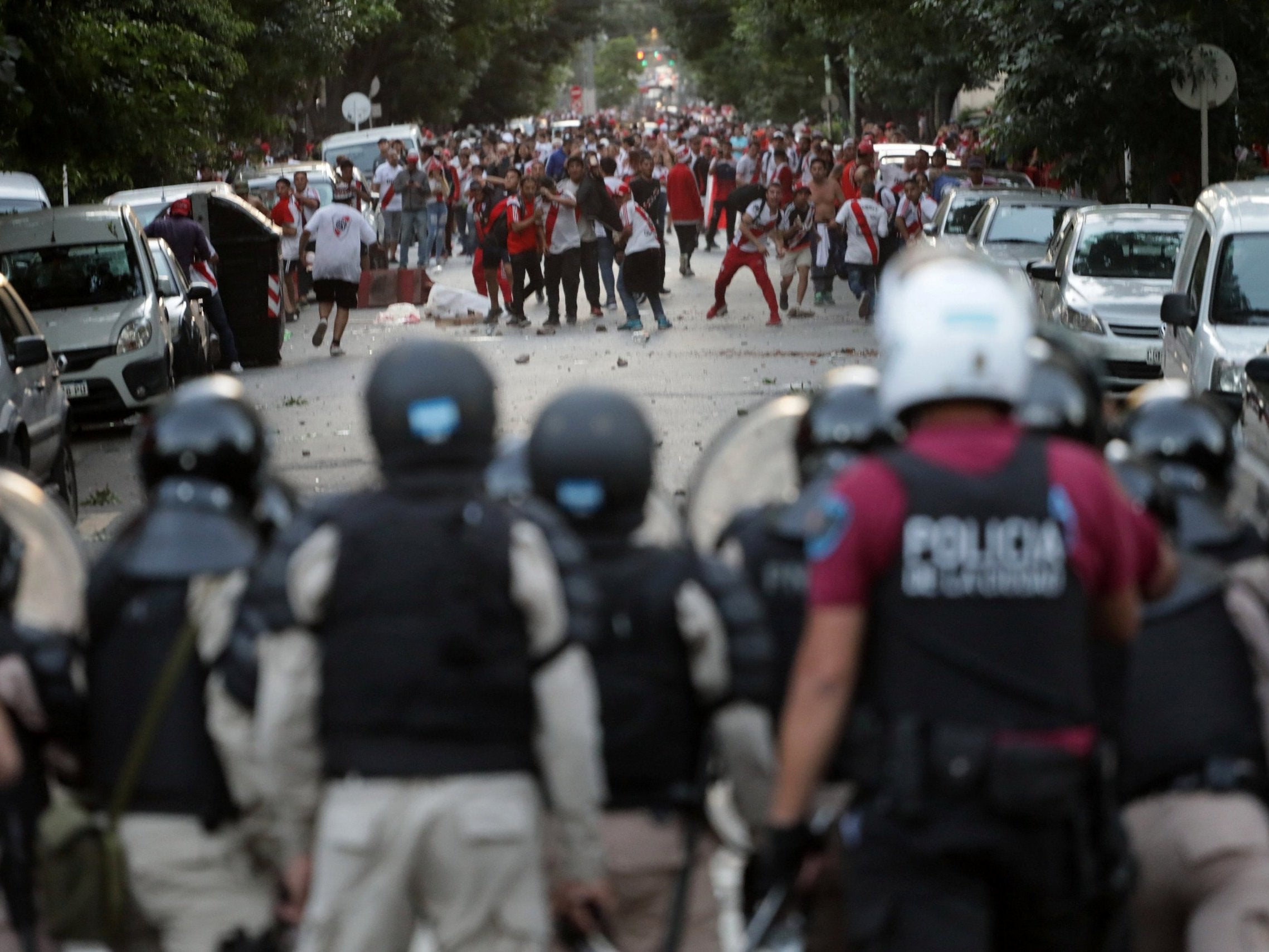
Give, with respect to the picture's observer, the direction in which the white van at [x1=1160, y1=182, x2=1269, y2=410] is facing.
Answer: facing the viewer

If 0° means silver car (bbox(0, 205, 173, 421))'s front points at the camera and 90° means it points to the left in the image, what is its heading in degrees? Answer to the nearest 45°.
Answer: approximately 0°

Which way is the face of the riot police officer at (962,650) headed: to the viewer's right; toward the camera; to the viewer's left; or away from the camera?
away from the camera

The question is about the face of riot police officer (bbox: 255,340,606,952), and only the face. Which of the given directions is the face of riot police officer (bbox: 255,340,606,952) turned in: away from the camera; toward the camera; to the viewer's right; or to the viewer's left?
away from the camera

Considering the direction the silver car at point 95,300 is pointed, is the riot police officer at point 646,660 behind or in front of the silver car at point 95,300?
in front

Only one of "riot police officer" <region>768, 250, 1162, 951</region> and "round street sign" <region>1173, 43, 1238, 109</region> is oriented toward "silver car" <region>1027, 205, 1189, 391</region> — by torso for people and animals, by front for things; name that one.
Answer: the riot police officer

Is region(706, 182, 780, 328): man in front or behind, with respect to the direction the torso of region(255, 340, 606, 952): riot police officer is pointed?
in front

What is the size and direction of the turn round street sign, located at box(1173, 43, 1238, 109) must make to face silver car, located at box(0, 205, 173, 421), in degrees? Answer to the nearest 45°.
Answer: approximately 135° to its left

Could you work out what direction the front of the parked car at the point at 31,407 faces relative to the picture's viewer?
facing the viewer and to the right of the viewer

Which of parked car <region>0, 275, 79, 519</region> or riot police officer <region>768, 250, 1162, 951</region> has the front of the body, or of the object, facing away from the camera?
the riot police officer

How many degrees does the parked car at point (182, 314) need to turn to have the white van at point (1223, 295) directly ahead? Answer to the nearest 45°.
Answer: approximately 45° to its left

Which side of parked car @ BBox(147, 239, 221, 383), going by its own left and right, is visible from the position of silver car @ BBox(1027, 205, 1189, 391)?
left

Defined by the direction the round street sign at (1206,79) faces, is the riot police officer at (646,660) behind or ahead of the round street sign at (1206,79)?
behind

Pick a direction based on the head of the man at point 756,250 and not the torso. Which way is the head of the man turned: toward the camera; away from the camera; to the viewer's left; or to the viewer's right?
toward the camera

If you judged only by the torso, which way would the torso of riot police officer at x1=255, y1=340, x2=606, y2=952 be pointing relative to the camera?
away from the camera

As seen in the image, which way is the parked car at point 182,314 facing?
toward the camera

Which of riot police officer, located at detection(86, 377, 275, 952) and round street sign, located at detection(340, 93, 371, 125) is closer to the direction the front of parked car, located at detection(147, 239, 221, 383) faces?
the riot police officer
